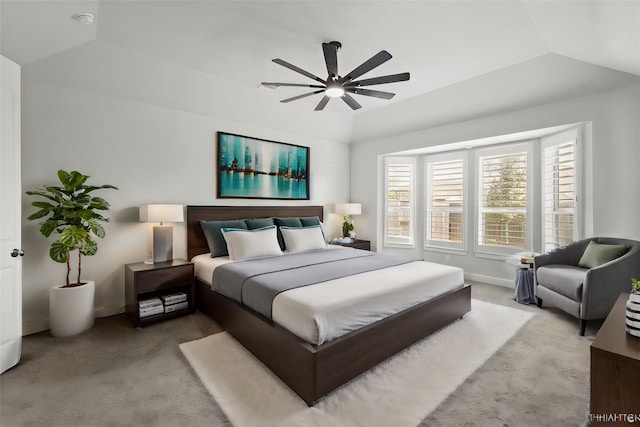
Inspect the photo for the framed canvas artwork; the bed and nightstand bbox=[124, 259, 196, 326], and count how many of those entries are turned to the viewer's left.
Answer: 0

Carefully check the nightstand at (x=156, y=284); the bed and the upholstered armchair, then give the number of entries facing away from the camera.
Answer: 0

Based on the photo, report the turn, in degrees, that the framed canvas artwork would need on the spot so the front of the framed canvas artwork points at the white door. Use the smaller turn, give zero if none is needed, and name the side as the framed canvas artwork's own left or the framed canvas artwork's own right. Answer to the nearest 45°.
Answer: approximately 90° to the framed canvas artwork's own right

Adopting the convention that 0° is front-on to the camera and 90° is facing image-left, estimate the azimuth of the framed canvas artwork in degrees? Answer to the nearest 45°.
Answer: approximately 315°

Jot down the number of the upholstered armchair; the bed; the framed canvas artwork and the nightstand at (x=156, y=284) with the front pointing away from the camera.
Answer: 0

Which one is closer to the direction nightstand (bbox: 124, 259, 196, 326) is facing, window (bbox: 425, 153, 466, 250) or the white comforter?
the white comforter

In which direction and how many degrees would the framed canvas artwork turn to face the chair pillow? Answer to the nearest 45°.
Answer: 0° — it already faces it

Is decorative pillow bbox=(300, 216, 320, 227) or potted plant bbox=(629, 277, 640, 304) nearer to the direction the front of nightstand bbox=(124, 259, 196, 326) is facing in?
the potted plant

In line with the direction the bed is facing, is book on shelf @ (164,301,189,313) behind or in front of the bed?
behind

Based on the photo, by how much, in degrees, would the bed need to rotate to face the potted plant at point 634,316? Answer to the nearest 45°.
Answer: approximately 45° to its left

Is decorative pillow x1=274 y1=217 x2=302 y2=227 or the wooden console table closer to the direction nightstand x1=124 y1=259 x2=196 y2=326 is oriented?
the wooden console table

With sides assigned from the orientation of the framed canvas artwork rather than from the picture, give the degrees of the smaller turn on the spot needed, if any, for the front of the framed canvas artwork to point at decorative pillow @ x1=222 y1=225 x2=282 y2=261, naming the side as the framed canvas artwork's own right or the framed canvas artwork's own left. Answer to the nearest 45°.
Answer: approximately 45° to the framed canvas artwork's own right

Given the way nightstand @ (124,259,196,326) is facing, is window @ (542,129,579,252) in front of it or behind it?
in front

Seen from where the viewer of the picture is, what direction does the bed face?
facing the viewer and to the right of the viewer

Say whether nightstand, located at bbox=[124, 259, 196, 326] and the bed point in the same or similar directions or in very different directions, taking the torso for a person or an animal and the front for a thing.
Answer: same or similar directions
